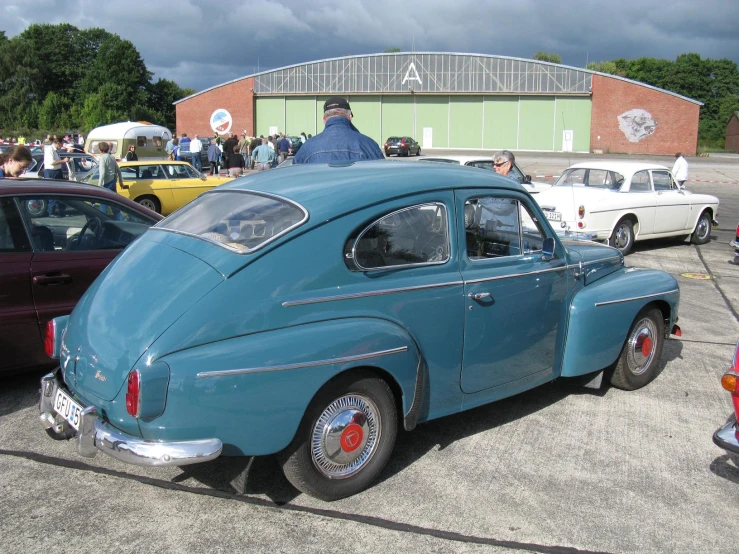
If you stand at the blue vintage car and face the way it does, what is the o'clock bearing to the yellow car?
The yellow car is roughly at 10 o'clock from the blue vintage car.

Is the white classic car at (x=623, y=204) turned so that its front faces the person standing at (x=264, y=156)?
no

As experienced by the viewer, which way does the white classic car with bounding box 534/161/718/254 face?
facing away from the viewer and to the right of the viewer

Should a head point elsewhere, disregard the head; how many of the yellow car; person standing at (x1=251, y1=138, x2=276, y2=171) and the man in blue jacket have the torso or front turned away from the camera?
2

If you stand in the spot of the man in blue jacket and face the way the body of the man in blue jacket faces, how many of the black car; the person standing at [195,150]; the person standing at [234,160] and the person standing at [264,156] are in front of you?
4

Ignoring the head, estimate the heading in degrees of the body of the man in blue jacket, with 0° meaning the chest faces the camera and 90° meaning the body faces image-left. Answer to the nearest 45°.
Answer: approximately 180°

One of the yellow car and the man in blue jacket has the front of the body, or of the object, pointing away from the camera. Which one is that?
the man in blue jacket

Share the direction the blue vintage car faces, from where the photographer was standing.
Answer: facing away from the viewer and to the right of the viewer

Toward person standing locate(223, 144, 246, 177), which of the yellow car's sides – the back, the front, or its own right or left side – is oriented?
left

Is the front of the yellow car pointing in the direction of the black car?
no

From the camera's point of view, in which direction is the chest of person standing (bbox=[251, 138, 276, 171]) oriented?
away from the camera

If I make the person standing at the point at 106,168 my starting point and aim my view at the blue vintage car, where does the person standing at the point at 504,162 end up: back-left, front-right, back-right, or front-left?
front-left

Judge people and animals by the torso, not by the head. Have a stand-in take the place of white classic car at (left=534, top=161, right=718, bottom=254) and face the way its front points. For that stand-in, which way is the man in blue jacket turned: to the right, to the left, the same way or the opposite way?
to the left

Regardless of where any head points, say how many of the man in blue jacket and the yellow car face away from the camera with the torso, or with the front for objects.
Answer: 1

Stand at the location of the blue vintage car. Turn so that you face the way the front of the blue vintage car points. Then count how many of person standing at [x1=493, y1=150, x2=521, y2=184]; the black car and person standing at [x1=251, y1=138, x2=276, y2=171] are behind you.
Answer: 0

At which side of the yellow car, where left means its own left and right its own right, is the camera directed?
right
